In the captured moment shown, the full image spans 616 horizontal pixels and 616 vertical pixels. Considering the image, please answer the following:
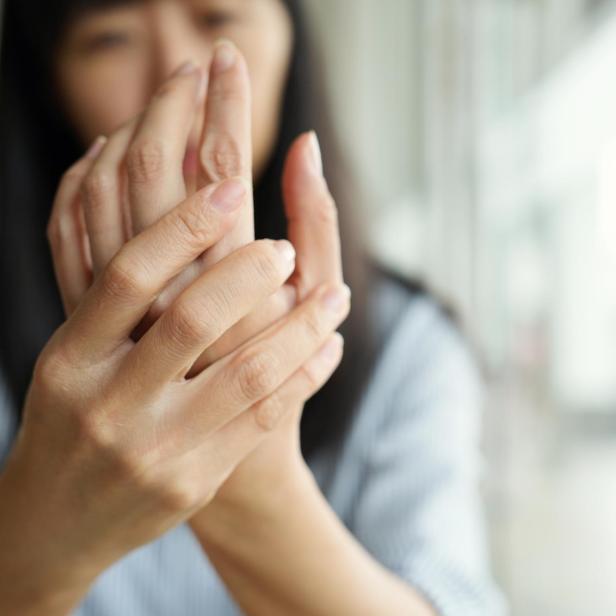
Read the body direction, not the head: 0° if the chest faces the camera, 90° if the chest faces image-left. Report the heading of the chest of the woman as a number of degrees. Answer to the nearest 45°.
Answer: approximately 0°

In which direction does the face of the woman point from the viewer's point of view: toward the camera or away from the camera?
toward the camera
